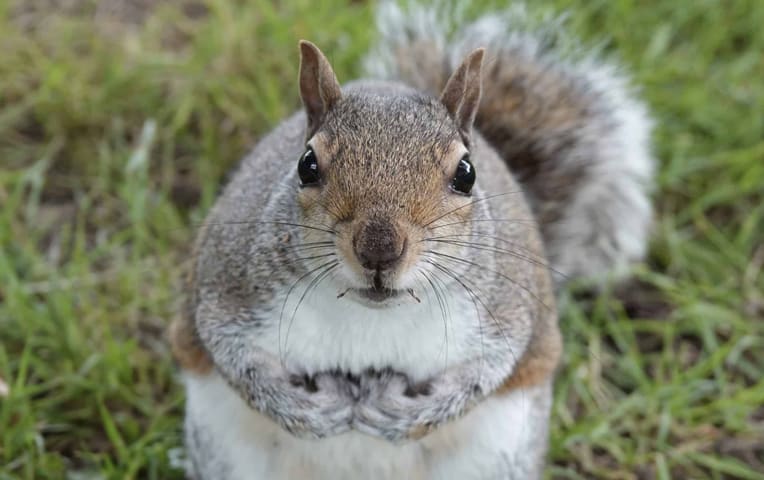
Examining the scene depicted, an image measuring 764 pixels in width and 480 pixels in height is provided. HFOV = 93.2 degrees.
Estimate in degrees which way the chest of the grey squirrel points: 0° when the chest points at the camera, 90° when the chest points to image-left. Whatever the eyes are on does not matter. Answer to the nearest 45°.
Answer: approximately 0°
